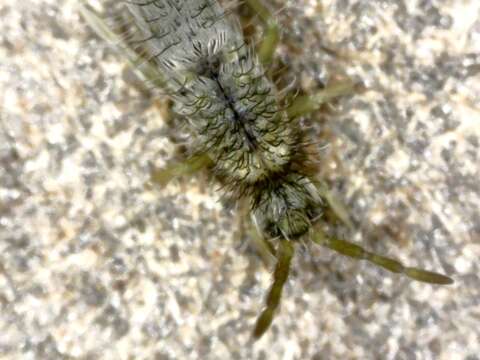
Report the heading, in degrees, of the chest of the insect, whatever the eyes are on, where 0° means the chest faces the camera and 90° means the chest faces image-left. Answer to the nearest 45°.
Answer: approximately 315°
